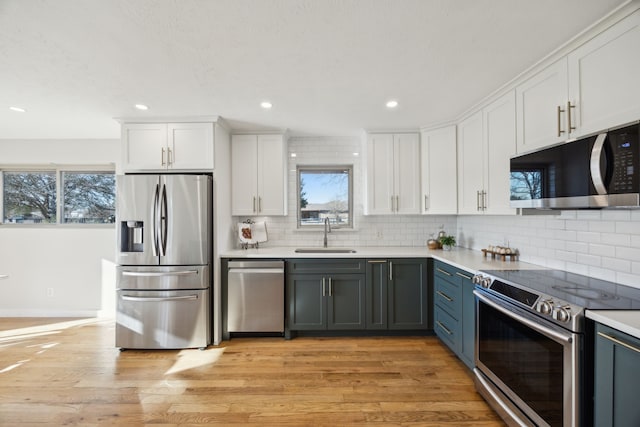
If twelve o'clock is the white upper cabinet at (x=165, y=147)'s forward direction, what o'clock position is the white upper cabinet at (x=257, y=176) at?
the white upper cabinet at (x=257, y=176) is roughly at 9 o'clock from the white upper cabinet at (x=165, y=147).

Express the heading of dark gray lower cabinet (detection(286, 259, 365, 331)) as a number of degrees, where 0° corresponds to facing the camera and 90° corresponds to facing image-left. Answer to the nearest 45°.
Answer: approximately 0°

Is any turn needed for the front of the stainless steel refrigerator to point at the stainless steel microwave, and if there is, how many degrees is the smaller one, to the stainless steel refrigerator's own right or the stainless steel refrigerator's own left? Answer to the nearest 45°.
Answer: approximately 45° to the stainless steel refrigerator's own left

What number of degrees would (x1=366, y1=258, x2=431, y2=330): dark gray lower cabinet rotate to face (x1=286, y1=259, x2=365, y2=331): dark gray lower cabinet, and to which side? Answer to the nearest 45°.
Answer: approximately 90° to its right

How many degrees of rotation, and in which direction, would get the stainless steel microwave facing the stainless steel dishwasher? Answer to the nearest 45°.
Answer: approximately 45° to its right

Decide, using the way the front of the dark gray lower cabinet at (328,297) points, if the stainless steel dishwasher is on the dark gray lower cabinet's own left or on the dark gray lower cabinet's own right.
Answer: on the dark gray lower cabinet's own right

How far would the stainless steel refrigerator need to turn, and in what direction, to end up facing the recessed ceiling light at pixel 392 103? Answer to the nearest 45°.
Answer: approximately 45° to its left

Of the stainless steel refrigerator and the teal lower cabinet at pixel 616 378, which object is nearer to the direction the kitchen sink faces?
the teal lower cabinet
